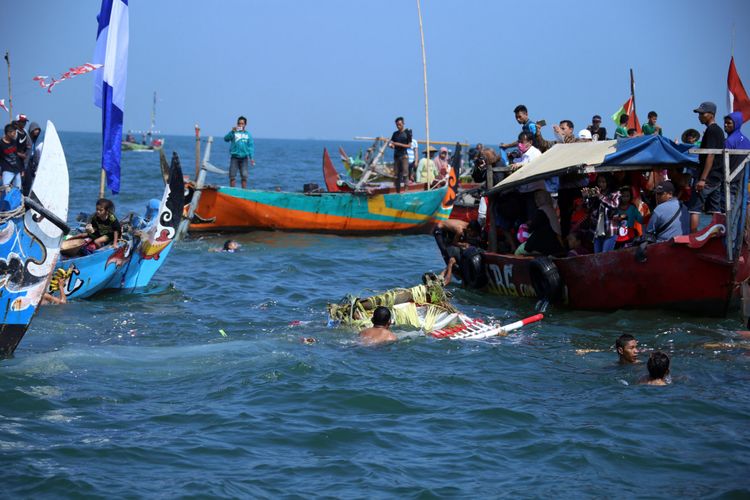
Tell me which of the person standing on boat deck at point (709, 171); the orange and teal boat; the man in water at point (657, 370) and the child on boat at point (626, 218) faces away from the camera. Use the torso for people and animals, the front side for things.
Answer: the man in water

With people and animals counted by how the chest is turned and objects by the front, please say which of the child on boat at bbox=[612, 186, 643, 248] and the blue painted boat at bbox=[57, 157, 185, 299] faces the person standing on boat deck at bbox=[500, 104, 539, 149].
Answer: the blue painted boat

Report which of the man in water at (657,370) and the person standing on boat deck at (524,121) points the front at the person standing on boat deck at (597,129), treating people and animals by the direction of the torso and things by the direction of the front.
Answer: the man in water

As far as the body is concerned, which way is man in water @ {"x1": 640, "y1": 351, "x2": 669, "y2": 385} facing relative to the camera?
away from the camera

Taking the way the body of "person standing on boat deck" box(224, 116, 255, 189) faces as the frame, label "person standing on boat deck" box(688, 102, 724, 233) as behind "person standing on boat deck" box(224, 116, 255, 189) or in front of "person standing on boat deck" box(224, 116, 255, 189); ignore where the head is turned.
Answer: in front

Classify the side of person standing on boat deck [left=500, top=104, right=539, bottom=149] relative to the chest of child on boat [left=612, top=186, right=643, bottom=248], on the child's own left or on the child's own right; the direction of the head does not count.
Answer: on the child's own right

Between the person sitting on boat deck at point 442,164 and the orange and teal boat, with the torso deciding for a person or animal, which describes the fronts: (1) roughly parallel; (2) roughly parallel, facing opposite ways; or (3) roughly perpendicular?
roughly perpendicular

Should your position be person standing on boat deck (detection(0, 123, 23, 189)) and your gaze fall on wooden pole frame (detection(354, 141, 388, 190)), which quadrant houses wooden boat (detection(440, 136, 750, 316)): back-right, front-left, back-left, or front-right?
front-right

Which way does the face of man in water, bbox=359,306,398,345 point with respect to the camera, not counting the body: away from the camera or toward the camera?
away from the camera

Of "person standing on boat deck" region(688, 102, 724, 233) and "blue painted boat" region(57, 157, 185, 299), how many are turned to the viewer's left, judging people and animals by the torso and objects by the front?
1

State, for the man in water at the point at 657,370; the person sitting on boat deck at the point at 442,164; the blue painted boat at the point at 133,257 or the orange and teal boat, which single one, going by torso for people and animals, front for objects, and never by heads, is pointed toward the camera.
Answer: the person sitting on boat deck

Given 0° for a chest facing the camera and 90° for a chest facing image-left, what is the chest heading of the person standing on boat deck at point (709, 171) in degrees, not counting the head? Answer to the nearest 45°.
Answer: approximately 90°

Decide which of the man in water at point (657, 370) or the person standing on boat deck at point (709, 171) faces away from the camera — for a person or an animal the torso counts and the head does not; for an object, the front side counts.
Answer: the man in water

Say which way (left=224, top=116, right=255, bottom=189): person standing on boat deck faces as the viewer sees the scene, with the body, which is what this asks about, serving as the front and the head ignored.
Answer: toward the camera

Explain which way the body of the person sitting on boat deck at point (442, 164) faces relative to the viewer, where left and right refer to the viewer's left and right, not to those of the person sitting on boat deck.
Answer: facing the viewer
